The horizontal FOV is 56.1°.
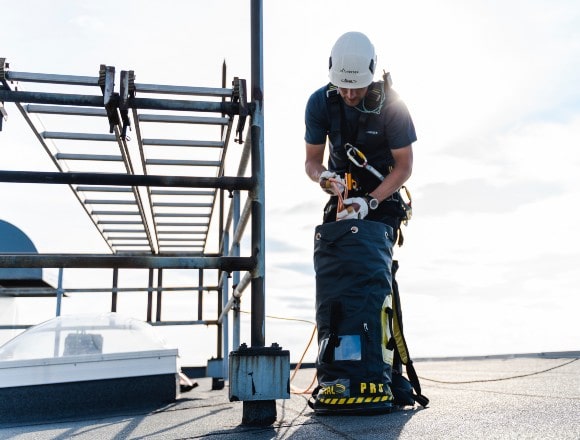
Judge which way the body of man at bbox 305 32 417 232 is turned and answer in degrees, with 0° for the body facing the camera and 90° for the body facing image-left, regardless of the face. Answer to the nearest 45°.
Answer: approximately 0°

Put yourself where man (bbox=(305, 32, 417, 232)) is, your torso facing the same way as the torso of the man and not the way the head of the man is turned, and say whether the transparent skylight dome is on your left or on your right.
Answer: on your right
